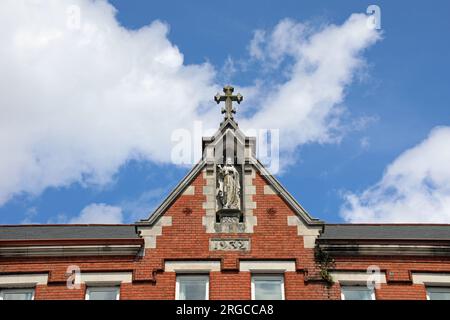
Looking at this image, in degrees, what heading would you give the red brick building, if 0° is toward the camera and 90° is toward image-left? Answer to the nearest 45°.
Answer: approximately 0°
